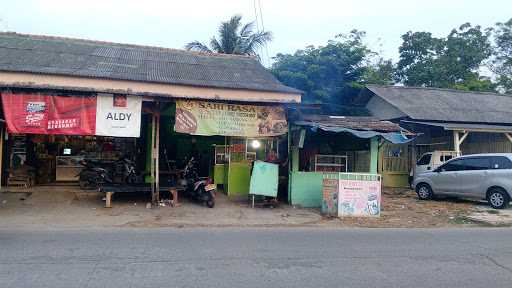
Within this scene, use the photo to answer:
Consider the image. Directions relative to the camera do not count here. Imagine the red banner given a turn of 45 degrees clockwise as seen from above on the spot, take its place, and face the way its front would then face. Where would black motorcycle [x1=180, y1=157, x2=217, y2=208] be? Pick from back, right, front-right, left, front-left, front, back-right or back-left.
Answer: back-left

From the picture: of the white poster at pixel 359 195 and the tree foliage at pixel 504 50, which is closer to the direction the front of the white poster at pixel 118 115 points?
the white poster

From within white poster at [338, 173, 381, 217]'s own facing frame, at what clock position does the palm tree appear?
The palm tree is roughly at 5 o'clock from the white poster.

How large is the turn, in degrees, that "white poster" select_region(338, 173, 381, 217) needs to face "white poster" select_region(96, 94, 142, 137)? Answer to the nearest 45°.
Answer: approximately 90° to its right

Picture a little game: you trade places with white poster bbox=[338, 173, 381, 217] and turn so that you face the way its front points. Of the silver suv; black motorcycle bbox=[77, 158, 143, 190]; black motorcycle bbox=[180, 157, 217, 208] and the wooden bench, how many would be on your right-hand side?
3

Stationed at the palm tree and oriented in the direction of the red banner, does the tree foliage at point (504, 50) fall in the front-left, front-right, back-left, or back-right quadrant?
back-left

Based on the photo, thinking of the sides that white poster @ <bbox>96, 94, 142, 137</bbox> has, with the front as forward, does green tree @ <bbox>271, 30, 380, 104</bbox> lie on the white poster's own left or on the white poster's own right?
on the white poster's own left

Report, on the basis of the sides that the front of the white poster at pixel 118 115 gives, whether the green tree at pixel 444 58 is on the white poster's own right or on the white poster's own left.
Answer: on the white poster's own left

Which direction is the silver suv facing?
to the viewer's left
